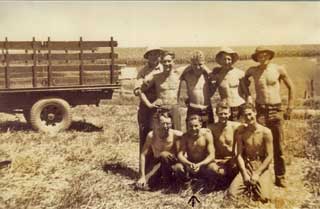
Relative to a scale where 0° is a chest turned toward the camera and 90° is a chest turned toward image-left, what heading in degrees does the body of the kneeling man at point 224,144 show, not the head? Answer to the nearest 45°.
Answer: approximately 0°

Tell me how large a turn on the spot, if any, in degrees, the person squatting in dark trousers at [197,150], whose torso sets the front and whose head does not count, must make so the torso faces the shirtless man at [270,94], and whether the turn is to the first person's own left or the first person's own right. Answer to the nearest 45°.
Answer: approximately 90° to the first person's own left

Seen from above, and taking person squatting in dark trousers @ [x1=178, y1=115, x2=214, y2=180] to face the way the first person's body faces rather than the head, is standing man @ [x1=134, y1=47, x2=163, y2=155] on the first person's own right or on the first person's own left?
on the first person's own right
